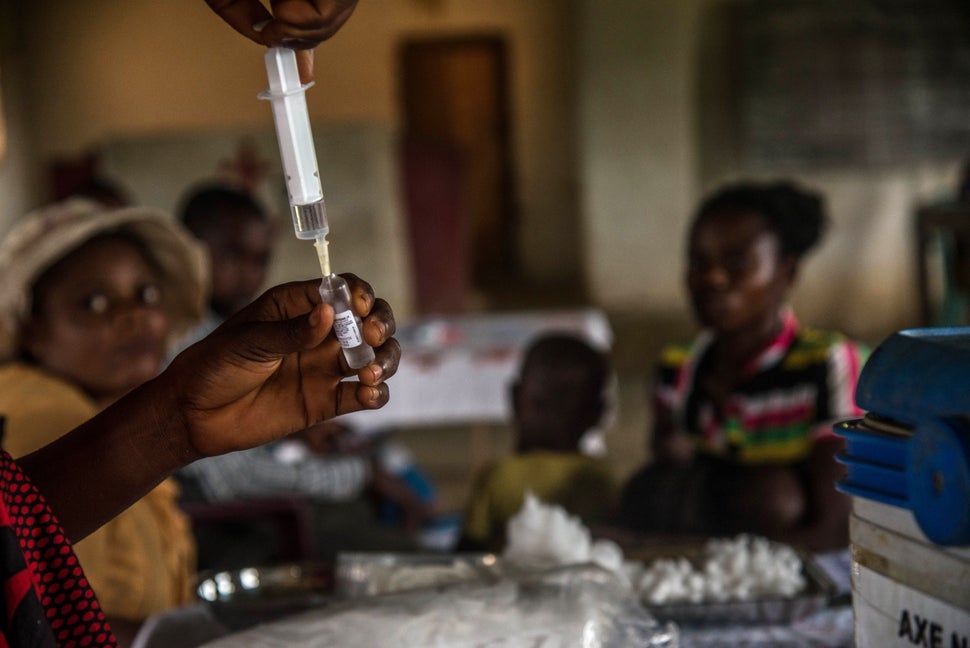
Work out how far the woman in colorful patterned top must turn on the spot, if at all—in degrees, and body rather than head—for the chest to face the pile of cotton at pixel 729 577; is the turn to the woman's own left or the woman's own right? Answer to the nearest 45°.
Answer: approximately 45° to the woman's own left

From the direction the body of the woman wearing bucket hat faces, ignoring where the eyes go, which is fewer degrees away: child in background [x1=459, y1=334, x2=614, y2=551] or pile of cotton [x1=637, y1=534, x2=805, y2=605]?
the pile of cotton

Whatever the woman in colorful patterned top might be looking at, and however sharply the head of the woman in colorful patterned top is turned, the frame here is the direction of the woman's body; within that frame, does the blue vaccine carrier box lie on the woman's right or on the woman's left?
on the woman's left

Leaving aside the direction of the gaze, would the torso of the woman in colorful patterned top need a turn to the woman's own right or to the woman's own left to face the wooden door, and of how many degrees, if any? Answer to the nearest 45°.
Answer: approximately 135° to the woman's own right

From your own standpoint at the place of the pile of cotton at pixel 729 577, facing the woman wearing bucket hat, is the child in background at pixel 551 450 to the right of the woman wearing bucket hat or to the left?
right

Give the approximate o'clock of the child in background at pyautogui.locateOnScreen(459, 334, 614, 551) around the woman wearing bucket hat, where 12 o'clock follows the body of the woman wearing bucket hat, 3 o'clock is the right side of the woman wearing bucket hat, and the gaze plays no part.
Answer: The child in background is roughly at 10 o'clock from the woman wearing bucket hat.

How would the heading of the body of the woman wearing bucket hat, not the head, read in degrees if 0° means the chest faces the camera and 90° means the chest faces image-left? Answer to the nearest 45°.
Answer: approximately 315°

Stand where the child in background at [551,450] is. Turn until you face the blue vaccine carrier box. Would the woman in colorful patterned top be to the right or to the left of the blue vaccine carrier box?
left

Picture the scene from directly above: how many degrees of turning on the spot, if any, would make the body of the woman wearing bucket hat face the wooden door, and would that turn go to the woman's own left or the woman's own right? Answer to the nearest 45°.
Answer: approximately 90° to the woman's own left

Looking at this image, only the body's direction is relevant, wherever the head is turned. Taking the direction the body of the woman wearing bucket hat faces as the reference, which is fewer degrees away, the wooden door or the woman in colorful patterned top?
the woman in colorful patterned top

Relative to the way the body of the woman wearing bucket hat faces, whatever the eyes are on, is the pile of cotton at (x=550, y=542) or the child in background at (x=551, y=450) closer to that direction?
the pile of cotton
